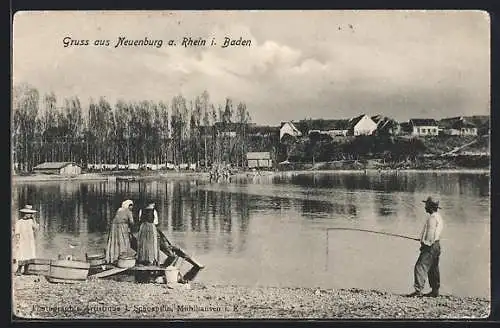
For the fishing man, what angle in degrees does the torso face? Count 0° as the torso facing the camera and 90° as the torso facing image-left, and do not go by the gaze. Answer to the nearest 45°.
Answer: approximately 90°

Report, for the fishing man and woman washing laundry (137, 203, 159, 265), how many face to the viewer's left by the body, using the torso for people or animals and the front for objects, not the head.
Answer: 1

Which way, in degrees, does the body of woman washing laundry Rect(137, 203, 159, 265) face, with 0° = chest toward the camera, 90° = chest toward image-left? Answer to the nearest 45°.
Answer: approximately 225°
